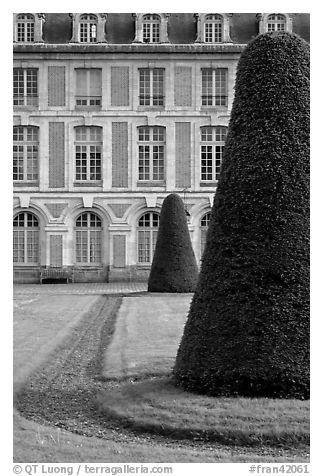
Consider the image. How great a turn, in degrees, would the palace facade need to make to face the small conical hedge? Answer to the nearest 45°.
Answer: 0° — it already faces it

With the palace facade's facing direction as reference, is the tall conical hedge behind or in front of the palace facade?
in front

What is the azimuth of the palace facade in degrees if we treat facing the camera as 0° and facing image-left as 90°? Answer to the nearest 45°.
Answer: approximately 0°
